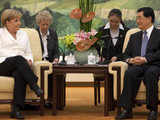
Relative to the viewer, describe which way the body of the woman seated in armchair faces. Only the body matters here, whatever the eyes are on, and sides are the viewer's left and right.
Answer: facing the viewer and to the right of the viewer

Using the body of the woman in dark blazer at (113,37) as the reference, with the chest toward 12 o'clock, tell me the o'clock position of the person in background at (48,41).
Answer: The person in background is roughly at 3 o'clock from the woman in dark blazer.

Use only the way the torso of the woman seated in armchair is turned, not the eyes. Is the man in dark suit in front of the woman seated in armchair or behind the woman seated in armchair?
in front

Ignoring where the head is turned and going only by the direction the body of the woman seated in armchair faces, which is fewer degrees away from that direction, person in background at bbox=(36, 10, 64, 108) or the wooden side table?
the wooden side table

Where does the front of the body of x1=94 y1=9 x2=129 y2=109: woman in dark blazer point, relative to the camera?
toward the camera

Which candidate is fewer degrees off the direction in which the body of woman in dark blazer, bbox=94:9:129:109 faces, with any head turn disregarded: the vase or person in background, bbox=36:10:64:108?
the vase

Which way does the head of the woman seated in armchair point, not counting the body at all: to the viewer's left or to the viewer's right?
to the viewer's right

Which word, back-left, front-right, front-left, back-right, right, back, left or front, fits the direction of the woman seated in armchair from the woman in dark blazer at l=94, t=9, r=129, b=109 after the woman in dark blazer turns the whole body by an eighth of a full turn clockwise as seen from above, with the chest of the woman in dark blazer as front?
front
